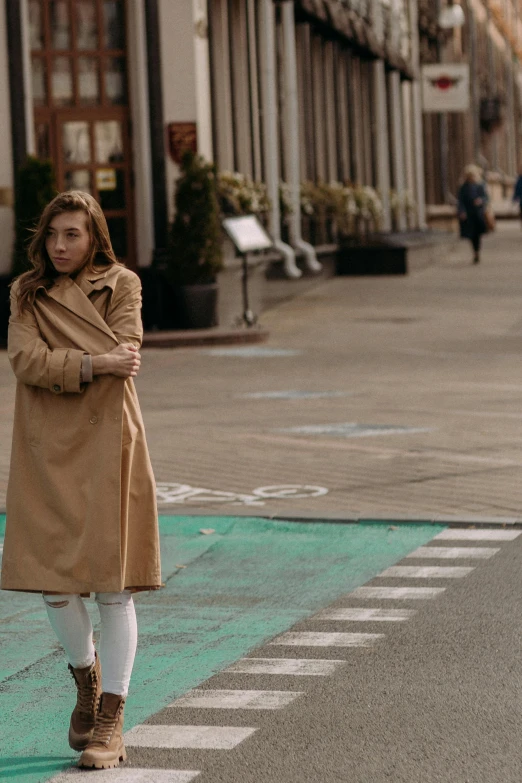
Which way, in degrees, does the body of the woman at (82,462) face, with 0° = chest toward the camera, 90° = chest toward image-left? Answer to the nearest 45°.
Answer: approximately 0°

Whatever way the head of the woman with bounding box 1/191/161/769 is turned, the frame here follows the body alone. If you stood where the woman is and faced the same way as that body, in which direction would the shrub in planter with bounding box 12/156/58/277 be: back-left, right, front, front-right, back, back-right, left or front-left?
back

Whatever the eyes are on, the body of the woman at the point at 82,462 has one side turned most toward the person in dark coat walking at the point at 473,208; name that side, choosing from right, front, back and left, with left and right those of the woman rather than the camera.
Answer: back

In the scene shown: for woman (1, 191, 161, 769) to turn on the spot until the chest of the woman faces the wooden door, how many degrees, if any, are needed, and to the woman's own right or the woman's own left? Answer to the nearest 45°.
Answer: approximately 180°

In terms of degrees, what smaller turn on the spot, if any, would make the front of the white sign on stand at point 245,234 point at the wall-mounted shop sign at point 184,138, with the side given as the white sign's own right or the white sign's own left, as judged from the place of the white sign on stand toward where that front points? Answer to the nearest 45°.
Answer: approximately 180°

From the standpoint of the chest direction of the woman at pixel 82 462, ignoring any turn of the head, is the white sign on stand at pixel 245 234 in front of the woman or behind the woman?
behind

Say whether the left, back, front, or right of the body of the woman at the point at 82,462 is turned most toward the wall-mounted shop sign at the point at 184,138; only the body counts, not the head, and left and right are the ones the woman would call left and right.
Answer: back

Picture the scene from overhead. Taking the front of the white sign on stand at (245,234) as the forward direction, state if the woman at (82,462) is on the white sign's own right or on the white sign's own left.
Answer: on the white sign's own right

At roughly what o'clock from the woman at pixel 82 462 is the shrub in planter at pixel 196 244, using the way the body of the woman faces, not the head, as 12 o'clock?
The shrub in planter is roughly at 6 o'clock from the woman.

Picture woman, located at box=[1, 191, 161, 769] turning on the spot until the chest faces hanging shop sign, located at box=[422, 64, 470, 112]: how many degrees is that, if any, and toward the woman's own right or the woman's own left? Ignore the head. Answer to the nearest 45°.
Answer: approximately 180°

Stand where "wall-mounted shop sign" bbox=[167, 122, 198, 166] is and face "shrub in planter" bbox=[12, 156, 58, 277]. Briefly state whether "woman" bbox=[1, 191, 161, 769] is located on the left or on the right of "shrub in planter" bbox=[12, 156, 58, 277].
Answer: left
